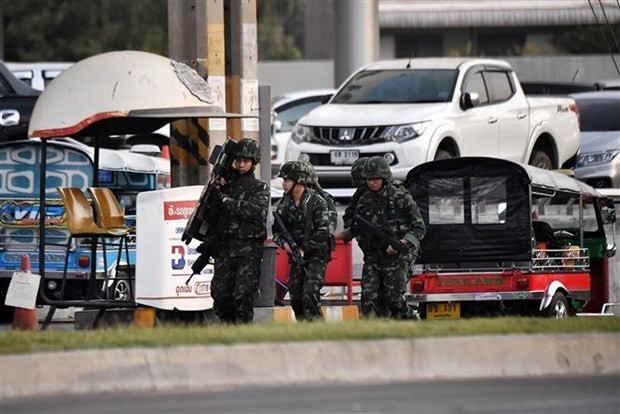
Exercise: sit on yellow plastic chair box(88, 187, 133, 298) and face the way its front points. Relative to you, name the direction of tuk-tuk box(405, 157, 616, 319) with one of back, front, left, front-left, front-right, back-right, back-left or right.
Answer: front-left

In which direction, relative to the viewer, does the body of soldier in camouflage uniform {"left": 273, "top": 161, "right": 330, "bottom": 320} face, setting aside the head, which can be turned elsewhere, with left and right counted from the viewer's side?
facing the viewer and to the left of the viewer

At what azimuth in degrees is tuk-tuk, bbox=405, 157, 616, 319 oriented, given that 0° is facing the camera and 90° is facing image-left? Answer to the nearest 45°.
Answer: approximately 225°

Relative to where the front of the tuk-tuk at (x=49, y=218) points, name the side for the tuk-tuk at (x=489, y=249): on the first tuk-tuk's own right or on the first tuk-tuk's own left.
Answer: on the first tuk-tuk's own right

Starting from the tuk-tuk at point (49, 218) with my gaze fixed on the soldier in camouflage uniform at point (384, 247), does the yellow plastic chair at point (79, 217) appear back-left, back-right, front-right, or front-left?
front-right

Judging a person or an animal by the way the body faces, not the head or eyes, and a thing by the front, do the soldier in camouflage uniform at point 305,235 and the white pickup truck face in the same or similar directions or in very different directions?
same or similar directions

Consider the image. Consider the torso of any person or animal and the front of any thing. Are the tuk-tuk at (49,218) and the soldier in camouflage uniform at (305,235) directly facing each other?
no

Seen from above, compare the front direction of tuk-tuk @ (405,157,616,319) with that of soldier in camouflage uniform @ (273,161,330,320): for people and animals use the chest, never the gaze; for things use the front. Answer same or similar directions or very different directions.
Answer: very different directions

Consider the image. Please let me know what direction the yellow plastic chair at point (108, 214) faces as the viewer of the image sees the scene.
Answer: facing the viewer and to the right of the viewer

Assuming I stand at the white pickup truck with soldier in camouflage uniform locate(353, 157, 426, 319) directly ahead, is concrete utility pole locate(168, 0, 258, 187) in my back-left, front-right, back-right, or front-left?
front-right
